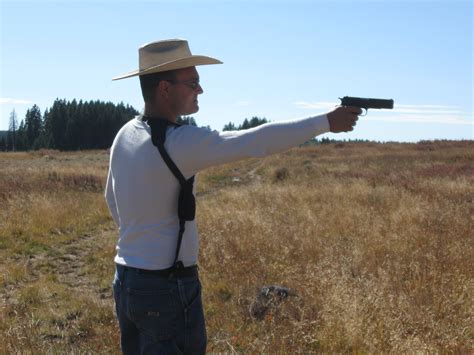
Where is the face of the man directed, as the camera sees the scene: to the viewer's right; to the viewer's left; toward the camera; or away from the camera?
to the viewer's right

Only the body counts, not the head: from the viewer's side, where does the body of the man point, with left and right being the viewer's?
facing away from the viewer and to the right of the viewer
